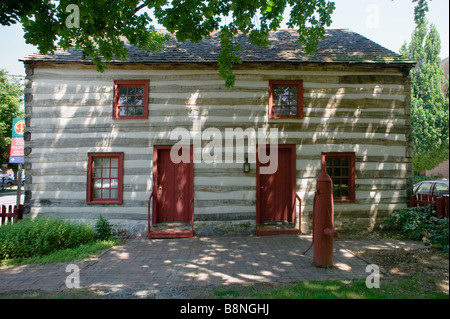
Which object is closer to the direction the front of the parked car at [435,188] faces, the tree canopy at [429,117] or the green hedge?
the green hedge

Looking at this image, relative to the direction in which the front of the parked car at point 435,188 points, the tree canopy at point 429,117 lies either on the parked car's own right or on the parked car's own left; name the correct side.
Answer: on the parked car's own right

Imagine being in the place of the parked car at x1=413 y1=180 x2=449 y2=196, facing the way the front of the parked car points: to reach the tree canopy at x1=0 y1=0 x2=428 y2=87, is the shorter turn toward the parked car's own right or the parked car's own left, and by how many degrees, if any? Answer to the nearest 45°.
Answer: approximately 45° to the parked car's own left

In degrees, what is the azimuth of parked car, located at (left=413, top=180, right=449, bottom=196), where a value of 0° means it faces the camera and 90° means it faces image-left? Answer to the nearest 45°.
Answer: approximately 90°

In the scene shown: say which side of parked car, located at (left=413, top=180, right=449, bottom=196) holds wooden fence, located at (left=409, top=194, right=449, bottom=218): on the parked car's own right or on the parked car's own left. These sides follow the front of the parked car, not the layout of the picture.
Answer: on the parked car's own left

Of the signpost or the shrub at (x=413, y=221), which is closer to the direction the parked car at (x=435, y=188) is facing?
the signpost

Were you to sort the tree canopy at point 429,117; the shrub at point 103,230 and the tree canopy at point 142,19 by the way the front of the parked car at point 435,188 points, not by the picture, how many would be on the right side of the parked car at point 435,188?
1

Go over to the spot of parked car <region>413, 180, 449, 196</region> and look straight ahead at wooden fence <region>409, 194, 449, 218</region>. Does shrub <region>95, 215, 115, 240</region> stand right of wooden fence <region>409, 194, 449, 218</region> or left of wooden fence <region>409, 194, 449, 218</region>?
right

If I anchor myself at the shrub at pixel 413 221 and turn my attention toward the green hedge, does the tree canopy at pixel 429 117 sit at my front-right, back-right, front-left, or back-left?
back-right

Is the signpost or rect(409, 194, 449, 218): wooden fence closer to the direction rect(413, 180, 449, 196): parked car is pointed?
the signpost
